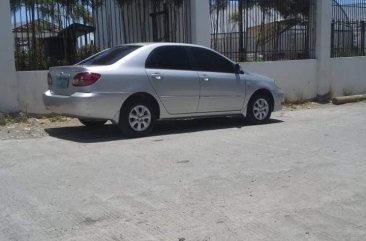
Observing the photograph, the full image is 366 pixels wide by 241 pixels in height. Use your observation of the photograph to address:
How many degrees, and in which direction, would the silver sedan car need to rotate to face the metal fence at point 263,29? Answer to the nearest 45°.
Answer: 0° — it already faces it

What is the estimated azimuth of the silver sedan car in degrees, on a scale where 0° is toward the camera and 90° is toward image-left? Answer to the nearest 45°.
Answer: approximately 225°

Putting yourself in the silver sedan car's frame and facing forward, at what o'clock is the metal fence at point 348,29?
The metal fence is roughly at 12 o'clock from the silver sedan car.

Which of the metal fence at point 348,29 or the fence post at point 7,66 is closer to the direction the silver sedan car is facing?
the metal fence

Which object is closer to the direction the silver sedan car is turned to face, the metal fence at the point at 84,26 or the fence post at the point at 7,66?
the metal fence

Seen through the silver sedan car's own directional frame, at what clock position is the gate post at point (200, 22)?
The gate post is roughly at 11 o'clock from the silver sedan car.

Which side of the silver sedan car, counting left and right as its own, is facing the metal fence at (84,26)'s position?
left

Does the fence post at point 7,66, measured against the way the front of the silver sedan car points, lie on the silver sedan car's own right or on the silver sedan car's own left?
on the silver sedan car's own left

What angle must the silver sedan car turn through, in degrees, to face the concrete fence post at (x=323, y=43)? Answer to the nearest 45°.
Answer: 0° — it already faces it
